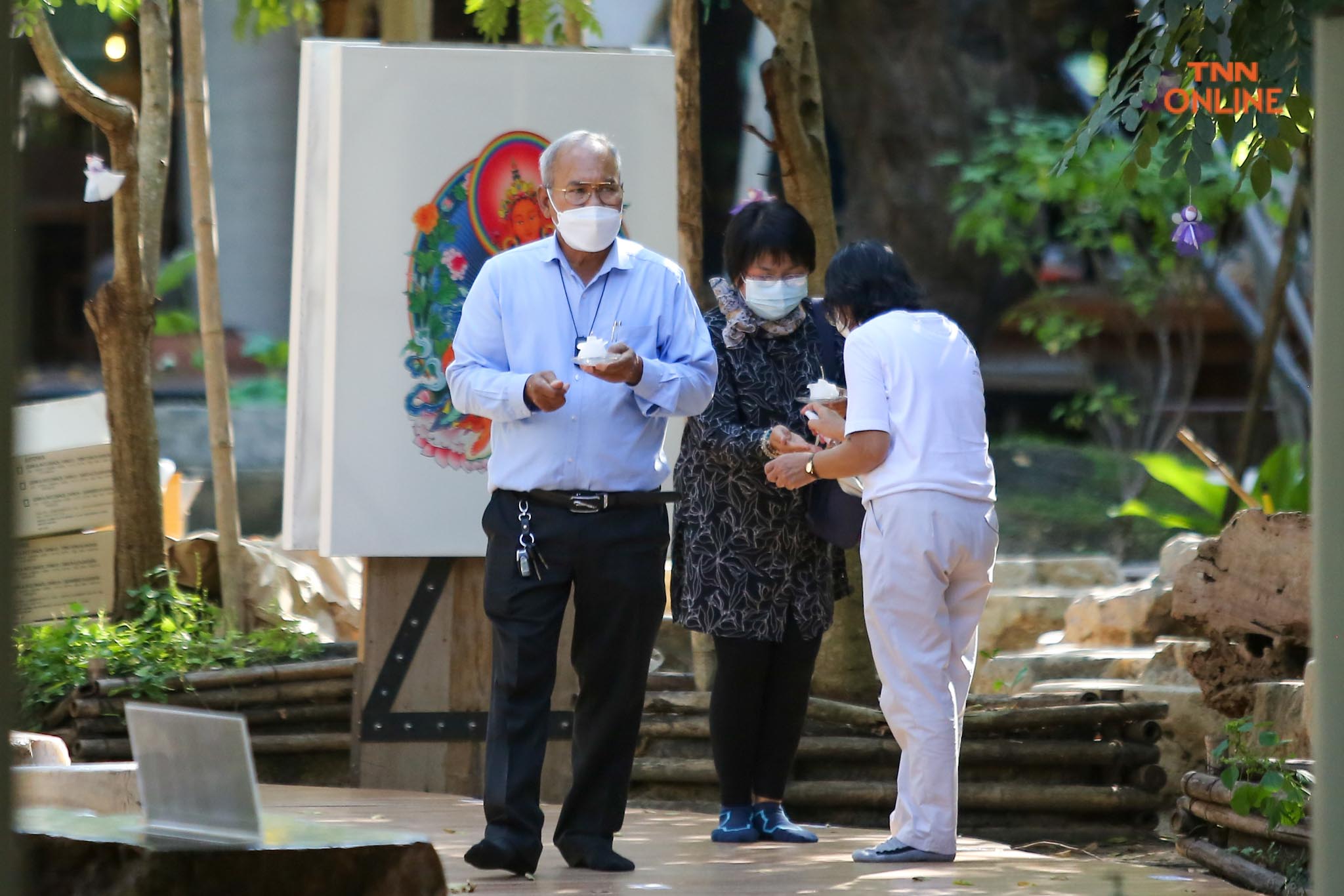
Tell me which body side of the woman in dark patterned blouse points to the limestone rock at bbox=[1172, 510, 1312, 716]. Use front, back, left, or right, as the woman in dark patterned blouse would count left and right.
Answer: left

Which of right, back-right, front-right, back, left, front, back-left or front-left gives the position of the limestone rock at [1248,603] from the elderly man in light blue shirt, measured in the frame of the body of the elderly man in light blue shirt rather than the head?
back-left

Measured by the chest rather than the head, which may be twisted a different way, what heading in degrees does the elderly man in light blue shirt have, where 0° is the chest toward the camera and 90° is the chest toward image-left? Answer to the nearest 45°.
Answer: approximately 0°

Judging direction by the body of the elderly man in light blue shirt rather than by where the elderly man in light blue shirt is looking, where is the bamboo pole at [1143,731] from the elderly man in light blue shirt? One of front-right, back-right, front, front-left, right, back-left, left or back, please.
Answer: back-left

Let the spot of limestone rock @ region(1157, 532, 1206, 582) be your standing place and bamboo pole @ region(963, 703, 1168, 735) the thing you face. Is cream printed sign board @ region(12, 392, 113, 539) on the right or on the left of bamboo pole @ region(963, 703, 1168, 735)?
right

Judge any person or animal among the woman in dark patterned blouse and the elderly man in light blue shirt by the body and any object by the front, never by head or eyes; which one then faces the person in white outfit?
the woman in dark patterned blouse
